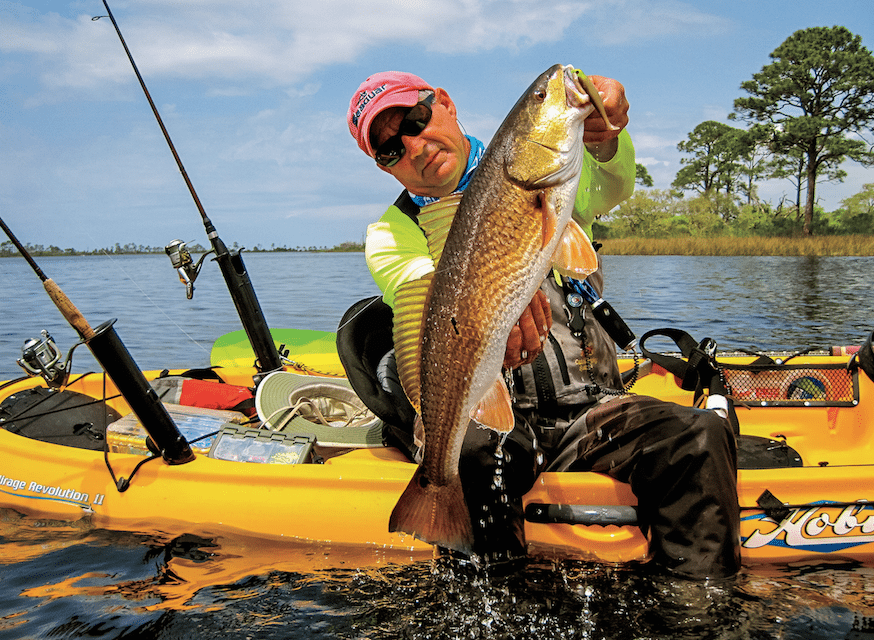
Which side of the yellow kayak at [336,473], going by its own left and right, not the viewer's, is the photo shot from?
right

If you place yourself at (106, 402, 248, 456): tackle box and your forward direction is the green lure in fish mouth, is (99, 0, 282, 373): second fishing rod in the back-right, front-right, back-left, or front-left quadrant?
back-left

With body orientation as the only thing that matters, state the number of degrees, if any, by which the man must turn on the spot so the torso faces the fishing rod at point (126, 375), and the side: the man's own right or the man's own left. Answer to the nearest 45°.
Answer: approximately 90° to the man's own right

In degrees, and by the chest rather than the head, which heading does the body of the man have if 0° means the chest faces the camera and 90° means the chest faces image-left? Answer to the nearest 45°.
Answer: approximately 0°
